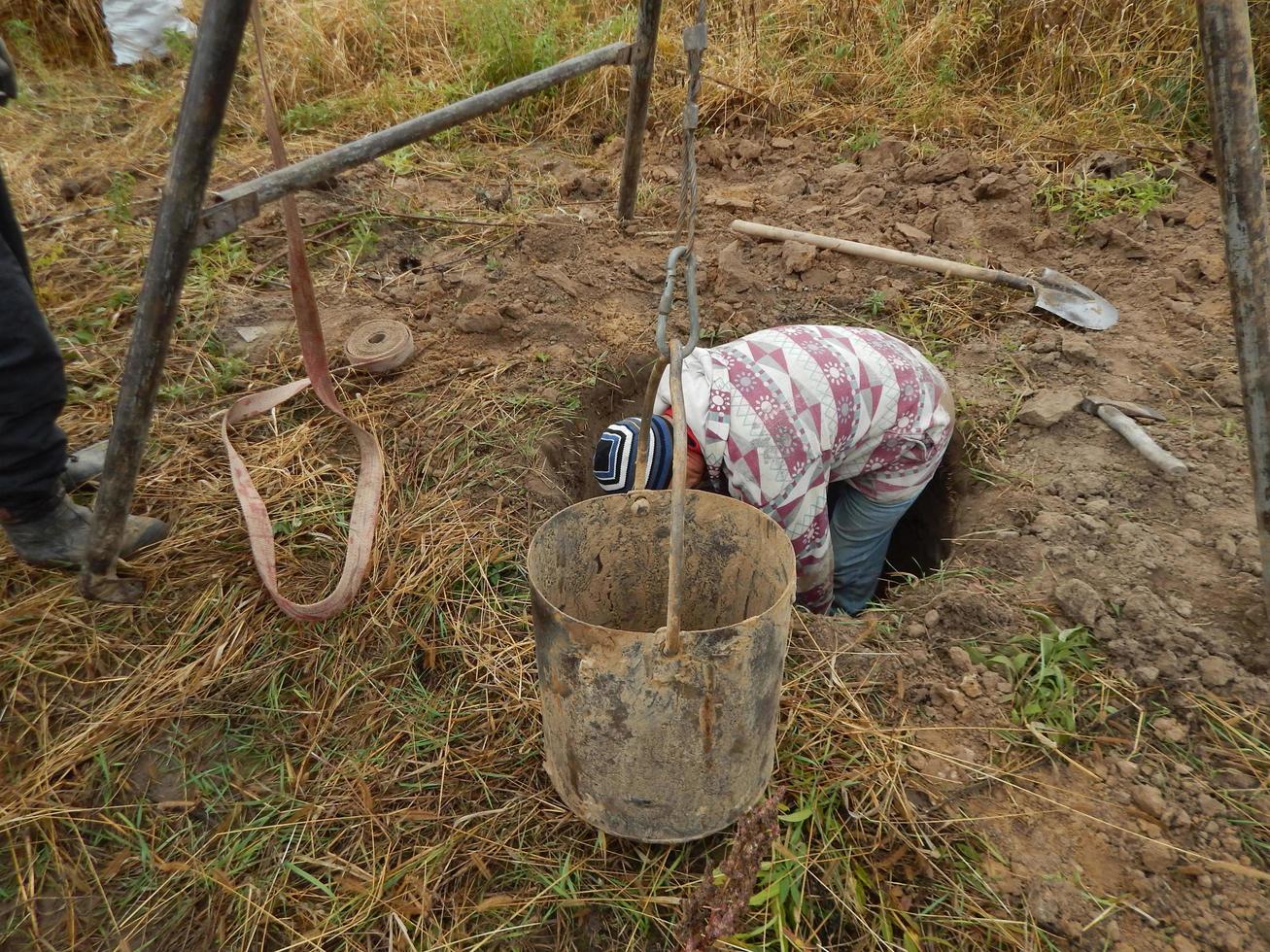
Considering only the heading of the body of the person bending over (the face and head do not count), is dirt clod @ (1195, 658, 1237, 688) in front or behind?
behind

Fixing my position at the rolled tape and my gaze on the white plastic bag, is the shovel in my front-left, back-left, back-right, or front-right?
back-right

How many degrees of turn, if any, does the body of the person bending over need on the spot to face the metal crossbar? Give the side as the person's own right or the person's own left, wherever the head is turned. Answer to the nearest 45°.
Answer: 0° — they already face it

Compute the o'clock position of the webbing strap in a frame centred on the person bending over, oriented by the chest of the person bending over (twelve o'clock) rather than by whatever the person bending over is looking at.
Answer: The webbing strap is roughly at 11 o'clock from the person bending over.

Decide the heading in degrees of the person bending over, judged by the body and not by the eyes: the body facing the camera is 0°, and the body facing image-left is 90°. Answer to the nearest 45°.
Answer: approximately 90°

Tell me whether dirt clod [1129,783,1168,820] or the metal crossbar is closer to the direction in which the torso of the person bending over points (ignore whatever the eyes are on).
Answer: the metal crossbar

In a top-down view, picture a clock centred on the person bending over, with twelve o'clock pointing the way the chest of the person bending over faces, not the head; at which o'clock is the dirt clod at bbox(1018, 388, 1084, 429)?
The dirt clod is roughly at 5 o'clock from the person bending over.

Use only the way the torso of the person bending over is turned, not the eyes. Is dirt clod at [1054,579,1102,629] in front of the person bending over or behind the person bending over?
behind

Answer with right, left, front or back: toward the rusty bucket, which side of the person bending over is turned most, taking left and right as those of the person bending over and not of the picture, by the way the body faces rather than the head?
left

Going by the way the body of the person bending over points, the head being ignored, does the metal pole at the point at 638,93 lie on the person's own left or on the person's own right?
on the person's own right

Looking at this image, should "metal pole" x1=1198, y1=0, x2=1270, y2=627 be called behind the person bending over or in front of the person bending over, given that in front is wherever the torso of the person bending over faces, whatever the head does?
behind
